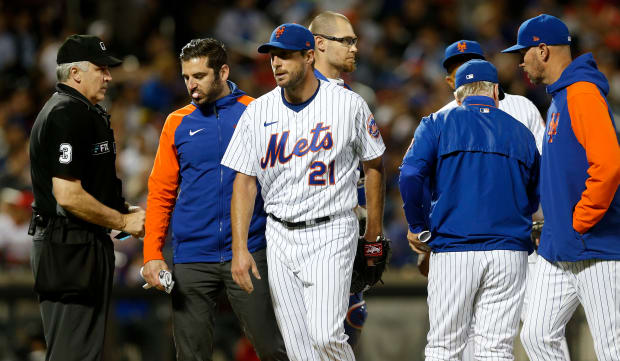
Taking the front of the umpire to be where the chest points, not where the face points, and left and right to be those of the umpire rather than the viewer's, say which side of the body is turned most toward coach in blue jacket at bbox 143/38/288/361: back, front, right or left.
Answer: front

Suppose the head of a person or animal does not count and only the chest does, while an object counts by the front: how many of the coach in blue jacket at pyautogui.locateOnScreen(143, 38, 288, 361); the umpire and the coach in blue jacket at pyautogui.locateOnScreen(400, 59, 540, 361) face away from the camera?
1

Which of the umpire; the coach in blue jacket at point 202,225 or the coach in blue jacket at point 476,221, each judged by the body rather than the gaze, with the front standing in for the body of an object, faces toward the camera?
the coach in blue jacket at point 202,225

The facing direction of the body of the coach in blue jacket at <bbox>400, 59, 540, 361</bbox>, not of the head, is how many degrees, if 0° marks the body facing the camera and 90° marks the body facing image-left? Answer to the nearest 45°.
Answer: approximately 180°

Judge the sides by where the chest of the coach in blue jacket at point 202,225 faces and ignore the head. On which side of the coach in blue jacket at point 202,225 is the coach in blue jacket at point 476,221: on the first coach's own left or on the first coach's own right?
on the first coach's own left

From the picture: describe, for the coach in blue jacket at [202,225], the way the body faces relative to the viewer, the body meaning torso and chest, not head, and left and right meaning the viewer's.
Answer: facing the viewer

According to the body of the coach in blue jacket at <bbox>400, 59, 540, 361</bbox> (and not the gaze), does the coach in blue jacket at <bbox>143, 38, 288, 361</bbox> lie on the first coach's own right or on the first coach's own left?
on the first coach's own left

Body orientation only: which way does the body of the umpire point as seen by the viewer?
to the viewer's right

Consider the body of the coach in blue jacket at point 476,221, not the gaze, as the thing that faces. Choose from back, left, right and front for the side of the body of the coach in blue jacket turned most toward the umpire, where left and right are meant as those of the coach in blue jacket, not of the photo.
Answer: left

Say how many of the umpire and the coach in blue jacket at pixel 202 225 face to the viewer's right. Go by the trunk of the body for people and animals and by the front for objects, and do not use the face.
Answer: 1

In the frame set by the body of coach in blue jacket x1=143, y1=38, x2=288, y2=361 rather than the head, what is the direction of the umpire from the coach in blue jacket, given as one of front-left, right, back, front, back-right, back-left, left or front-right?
right
